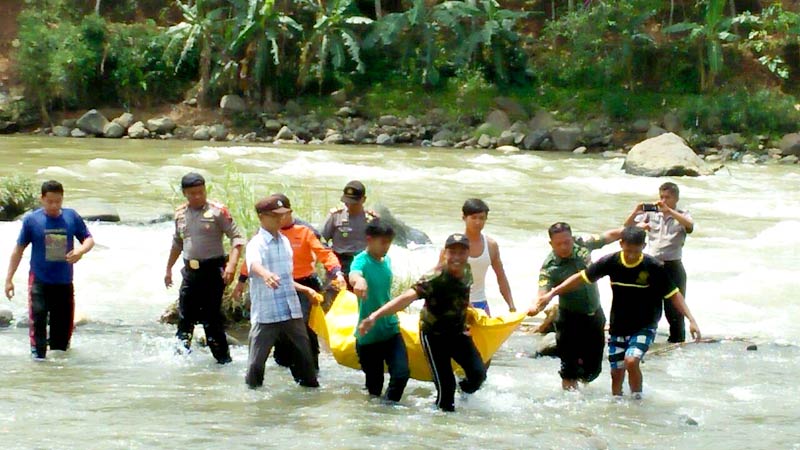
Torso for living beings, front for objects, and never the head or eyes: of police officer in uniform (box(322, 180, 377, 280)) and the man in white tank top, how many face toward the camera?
2

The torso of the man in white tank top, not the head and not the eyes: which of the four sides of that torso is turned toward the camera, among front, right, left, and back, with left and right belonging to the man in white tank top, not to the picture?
front

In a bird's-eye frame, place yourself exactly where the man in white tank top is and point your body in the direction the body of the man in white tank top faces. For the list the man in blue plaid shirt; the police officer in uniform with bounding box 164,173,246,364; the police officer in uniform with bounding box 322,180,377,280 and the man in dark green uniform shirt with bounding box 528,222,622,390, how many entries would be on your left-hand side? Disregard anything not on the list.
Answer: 1

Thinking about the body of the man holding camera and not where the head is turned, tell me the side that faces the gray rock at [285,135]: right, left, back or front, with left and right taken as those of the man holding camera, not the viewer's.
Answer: right

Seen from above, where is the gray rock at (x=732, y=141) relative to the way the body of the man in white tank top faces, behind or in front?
behind

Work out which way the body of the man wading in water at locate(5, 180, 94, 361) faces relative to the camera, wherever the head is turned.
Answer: toward the camera

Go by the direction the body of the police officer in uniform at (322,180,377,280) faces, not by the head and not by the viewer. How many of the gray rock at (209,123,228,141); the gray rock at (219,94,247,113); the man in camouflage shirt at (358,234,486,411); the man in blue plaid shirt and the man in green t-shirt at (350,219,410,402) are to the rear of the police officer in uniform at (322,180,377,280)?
2

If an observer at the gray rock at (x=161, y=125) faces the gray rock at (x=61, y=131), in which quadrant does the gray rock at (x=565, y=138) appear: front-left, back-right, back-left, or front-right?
back-left

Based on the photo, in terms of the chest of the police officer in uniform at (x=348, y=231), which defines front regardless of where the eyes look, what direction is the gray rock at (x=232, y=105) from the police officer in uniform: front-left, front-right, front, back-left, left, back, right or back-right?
back

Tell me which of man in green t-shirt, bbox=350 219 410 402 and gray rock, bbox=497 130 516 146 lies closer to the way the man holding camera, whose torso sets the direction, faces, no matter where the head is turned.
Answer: the man in green t-shirt

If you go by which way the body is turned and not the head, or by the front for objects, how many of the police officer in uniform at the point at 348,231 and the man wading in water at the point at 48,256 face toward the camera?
2

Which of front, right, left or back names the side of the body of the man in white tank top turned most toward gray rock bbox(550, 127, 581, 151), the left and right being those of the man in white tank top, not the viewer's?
back

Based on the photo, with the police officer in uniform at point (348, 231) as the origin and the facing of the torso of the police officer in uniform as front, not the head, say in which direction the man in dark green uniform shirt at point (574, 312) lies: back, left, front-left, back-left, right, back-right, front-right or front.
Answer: front-left
